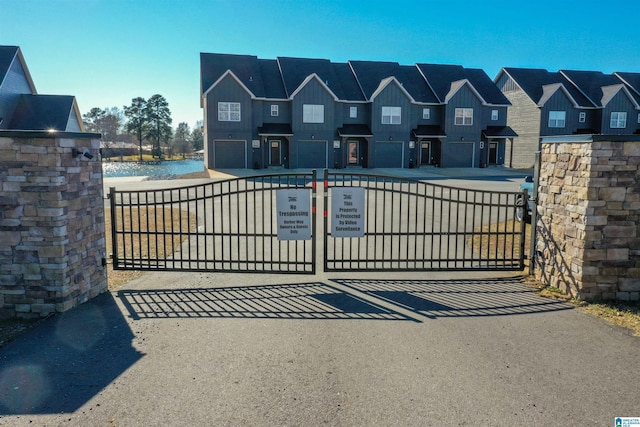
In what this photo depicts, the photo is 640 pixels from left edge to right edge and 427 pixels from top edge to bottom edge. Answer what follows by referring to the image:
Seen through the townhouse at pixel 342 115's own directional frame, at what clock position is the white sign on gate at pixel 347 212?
The white sign on gate is roughly at 12 o'clock from the townhouse.

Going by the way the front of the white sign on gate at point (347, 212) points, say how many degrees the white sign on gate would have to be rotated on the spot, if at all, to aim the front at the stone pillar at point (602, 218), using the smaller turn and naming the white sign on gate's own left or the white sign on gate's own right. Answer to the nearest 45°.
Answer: approximately 90° to the white sign on gate's own left

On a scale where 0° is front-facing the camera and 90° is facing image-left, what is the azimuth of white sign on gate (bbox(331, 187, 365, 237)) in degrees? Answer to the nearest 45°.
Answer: approximately 0°

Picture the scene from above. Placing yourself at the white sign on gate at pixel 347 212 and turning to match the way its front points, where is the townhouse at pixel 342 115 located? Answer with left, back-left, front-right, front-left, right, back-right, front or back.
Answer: back

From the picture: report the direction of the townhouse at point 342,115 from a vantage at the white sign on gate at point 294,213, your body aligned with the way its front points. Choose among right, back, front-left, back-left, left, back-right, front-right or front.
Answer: back

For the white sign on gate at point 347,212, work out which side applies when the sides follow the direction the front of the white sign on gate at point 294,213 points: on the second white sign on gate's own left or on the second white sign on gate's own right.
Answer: on the second white sign on gate's own left

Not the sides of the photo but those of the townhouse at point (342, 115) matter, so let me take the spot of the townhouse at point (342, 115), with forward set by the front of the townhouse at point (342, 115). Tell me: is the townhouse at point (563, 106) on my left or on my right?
on my left

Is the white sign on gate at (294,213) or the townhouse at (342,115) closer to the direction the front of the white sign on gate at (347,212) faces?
the white sign on gate

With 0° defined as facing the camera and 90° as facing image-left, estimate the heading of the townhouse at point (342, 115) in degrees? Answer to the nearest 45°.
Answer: approximately 0°

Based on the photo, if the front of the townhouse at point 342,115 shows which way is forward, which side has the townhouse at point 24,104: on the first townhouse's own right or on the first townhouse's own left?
on the first townhouse's own right

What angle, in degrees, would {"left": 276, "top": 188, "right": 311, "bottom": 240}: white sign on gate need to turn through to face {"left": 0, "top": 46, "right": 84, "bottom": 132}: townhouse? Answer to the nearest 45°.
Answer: approximately 135° to its right

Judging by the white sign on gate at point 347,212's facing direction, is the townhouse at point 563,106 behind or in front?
behind
